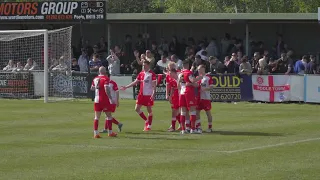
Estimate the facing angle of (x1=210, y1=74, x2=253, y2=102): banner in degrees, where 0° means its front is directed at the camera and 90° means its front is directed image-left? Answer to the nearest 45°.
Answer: approximately 0°

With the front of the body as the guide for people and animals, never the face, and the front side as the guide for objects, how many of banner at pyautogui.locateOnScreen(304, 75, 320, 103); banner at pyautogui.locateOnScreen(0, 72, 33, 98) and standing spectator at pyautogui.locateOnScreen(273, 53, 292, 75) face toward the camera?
3

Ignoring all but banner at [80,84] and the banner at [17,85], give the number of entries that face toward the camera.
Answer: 2

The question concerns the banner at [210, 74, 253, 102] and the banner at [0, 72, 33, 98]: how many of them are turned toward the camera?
2

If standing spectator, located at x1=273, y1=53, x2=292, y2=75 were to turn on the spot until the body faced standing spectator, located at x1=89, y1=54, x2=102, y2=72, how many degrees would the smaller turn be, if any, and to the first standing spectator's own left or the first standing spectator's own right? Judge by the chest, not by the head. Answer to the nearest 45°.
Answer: approximately 90° to the first standing spectator's own right
